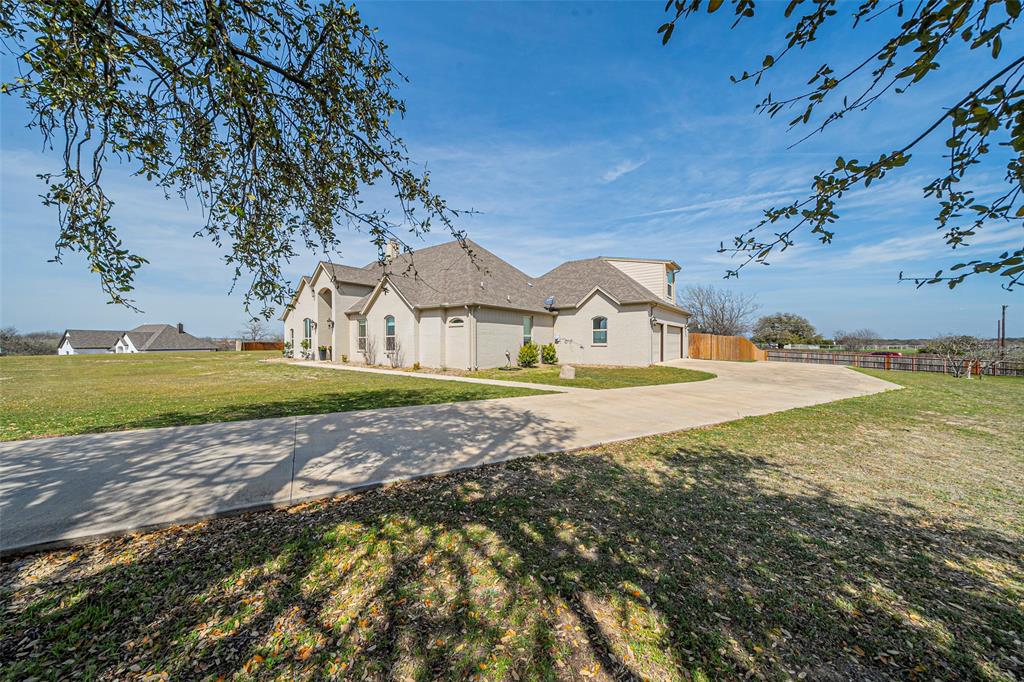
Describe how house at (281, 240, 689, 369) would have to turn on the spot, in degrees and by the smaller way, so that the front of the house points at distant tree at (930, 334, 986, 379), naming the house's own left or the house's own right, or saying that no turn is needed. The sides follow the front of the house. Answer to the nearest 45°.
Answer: approximately 135° to the house's own left

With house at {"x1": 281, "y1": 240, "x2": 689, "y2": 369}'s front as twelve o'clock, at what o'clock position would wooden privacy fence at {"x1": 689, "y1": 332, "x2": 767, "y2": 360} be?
The wooden privacy fence is roughly at 7 o'clock from the house.

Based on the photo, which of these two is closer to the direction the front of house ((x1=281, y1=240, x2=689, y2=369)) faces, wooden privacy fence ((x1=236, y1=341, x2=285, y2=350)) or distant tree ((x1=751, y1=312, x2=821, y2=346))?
the wooden privacy fence

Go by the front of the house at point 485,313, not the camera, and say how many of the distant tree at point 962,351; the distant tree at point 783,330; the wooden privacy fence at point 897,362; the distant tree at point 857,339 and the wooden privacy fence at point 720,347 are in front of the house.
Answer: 0

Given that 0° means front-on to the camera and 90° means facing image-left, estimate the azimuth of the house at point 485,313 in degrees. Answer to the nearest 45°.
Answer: approximately 45°

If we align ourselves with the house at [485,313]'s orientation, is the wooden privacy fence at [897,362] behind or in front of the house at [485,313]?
behind

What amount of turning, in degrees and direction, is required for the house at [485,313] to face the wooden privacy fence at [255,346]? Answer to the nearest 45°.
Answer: approximately 90° to its right

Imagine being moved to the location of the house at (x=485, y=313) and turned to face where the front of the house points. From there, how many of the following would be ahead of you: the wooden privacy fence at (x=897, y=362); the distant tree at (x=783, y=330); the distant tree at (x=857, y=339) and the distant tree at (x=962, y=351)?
0

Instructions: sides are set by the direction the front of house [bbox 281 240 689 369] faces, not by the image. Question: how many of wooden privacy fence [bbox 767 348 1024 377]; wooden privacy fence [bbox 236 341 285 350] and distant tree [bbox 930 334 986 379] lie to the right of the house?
1

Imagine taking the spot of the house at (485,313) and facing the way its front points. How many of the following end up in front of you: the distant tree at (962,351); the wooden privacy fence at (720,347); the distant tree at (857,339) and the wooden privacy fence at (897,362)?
0

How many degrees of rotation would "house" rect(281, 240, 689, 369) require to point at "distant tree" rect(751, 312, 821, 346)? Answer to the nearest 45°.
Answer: approximately 180°
